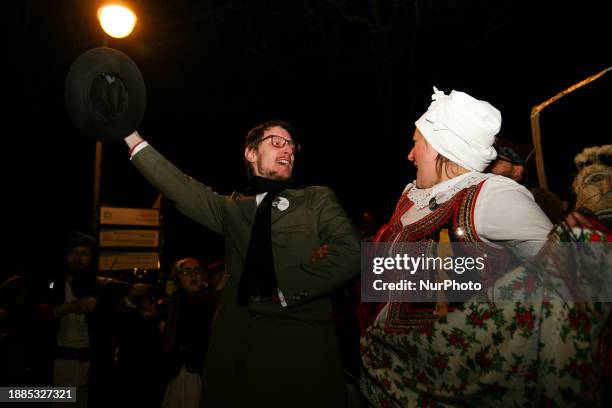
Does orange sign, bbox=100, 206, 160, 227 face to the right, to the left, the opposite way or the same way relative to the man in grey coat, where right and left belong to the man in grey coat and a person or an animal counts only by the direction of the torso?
the same way

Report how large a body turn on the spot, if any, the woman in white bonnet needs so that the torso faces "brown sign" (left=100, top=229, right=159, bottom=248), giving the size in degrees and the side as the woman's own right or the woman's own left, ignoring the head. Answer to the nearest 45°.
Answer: approximately 90° to the woman's own right

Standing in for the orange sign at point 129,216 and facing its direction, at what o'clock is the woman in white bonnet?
The woman in white bonnet is roughly at 12 o'clock from the orange sign.

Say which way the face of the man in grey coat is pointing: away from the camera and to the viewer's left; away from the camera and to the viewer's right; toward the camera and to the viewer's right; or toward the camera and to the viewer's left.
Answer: toward the camera and to the viewer's right

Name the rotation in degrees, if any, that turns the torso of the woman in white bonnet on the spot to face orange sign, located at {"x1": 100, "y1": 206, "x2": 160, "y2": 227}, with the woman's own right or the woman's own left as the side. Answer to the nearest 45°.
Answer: approximately 90° to the woman's own right

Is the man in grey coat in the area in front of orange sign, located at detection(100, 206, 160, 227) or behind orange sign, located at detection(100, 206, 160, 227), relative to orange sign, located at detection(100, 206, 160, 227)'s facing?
in front

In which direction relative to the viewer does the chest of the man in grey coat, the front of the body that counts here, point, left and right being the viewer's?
facing the viewer

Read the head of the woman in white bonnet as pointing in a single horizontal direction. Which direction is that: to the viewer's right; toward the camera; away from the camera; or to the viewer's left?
to the viewer's left

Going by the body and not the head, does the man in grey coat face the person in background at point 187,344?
no

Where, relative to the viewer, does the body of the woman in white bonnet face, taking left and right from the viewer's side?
facing the viewer and to the left of the viewer

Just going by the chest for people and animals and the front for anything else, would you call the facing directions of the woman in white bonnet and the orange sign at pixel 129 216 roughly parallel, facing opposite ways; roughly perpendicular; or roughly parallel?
roughly perpendicular

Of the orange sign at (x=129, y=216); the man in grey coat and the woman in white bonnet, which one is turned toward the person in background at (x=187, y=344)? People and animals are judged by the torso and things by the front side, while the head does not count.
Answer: the orange sign

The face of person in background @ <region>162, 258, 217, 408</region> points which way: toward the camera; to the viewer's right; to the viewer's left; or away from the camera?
toward the camera

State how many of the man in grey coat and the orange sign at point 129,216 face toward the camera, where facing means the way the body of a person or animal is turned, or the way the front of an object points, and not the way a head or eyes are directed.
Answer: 2

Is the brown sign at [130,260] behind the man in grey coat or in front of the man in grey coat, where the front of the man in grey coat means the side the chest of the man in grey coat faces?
behind

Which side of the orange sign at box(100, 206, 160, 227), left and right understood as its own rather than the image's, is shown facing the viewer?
front
